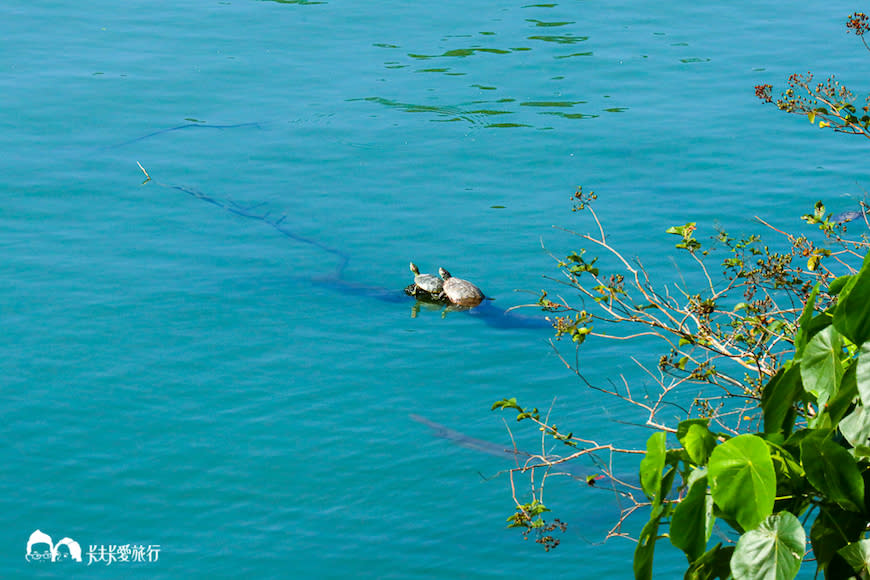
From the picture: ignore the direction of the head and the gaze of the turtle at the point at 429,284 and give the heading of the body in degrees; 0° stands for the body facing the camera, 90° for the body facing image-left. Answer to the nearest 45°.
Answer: approximately 90°
